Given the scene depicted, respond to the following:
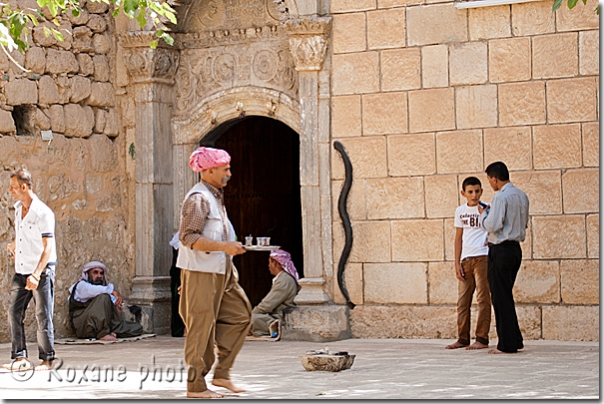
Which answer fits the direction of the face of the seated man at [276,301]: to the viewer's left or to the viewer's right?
to the viewer's left

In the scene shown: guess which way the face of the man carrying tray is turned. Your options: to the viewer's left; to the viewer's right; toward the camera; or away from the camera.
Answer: to the viewer's right

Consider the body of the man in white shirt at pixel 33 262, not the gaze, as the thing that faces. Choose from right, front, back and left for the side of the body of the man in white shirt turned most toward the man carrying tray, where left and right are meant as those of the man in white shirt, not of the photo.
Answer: left

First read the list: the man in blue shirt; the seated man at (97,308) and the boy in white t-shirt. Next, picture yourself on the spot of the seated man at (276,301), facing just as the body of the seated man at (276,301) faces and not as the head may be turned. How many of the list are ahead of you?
1

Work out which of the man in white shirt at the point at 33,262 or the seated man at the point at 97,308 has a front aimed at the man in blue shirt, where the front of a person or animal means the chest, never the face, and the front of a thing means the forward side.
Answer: the seated man

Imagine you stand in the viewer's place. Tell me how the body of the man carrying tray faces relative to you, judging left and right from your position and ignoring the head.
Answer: facing to the right of the viewer

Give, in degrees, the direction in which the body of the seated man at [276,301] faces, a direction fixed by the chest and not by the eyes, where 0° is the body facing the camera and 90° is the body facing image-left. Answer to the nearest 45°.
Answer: approximately 90°

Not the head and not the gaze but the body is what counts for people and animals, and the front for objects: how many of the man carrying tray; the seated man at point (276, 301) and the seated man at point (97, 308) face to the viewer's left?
1

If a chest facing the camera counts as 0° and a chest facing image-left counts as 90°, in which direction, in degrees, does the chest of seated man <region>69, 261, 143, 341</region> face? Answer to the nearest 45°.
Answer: approximately 315°

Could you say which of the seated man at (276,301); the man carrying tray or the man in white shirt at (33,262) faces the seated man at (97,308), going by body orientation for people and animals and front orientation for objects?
the seated man at (276,301)
